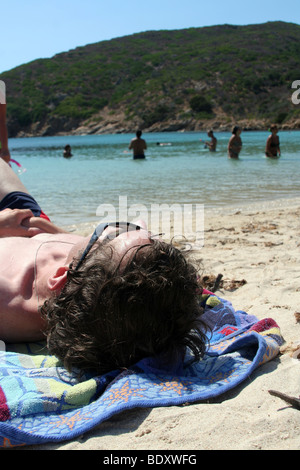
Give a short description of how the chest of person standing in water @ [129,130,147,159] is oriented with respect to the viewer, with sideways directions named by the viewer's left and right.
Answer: facing away from the viewer

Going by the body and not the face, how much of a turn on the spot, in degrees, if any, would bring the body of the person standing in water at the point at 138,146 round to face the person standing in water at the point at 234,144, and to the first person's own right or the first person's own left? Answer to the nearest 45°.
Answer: approximately 135° to the first person's own right

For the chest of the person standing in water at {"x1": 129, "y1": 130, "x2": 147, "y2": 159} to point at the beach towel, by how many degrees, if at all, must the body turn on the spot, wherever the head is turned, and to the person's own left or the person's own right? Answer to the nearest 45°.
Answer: approximately 180°

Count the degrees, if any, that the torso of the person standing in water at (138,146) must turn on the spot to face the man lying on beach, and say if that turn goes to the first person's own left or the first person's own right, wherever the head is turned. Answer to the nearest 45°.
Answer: approximately 180°
